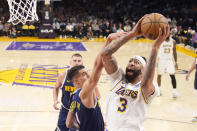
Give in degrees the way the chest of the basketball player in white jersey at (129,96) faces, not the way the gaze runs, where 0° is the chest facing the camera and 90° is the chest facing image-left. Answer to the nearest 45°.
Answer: approximately 45°

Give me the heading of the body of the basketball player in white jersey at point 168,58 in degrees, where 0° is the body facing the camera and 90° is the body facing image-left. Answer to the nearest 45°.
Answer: approximately 0°

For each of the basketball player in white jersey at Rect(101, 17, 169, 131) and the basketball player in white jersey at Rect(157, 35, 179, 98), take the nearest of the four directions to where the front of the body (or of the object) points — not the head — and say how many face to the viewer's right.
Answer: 0

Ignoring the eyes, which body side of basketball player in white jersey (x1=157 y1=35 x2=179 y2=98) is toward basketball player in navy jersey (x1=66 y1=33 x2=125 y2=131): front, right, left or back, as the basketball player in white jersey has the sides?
front

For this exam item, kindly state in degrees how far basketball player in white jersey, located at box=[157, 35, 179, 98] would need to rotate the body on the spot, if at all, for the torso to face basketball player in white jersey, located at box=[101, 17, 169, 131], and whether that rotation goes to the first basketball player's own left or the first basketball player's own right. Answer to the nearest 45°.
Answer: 0° — they already face them

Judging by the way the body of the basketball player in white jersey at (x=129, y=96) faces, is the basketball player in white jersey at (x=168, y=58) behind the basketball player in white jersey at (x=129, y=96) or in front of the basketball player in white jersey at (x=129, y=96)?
behind
